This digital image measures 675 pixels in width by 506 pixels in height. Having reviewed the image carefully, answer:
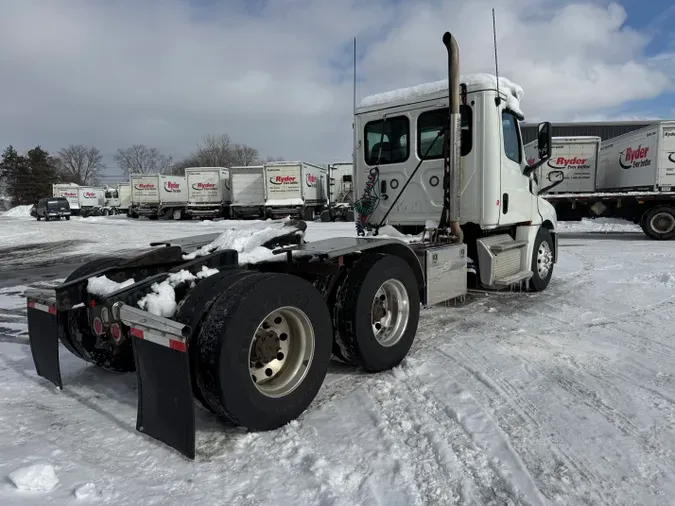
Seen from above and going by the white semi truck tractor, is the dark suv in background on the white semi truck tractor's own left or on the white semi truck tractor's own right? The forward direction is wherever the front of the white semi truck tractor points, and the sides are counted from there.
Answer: on the white semi truck tractor's own left

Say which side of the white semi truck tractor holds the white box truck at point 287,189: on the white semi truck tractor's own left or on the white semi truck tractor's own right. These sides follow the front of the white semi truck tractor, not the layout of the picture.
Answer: on the white semi truck tractor's own left

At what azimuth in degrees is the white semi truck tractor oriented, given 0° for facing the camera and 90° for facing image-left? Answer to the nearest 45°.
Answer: approximately 225°

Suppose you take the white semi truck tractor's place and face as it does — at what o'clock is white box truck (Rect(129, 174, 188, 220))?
The white box truck is roughly at 10 o'clock from the white semi truck tractor.

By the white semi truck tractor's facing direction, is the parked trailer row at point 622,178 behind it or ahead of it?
ahead

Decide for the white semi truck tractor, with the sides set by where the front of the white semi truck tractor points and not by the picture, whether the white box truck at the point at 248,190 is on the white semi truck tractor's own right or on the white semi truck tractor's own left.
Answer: on the white semi truck tractor's own left
